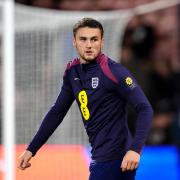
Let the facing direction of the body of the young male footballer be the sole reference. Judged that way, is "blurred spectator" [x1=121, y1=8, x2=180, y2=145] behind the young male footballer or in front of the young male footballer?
behind

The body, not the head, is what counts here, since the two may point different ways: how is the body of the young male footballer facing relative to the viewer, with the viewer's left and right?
facing the viewer and to the left of the viewer
